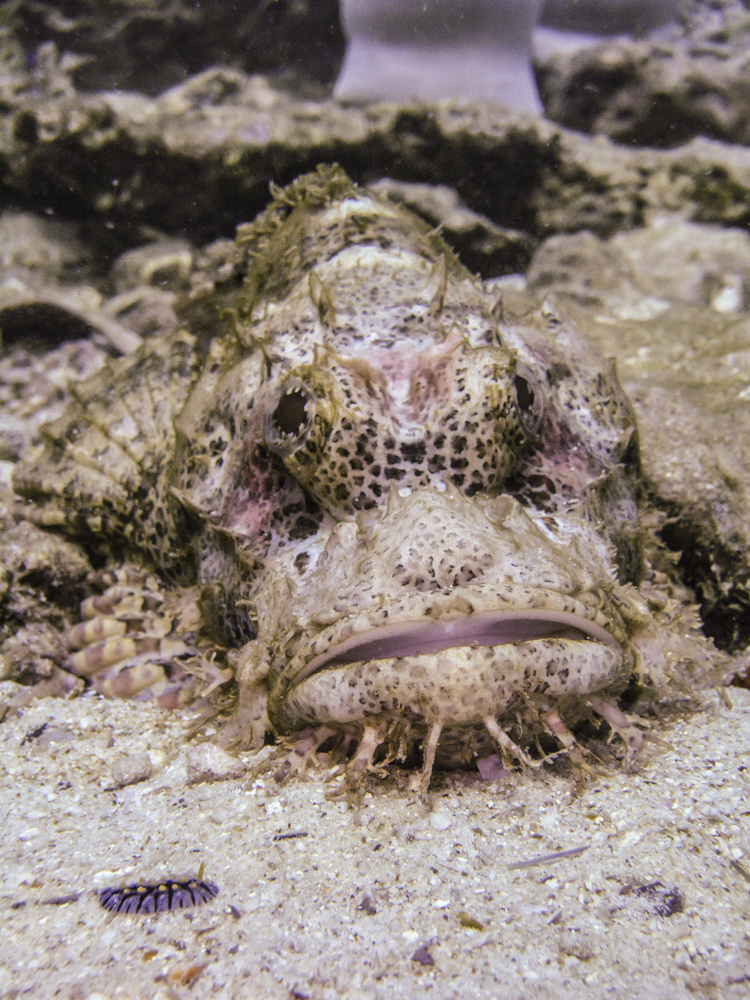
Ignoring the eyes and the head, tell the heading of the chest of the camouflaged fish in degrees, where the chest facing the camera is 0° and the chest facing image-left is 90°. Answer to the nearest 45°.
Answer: approximately 0°
